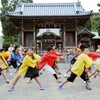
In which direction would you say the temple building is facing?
toward the camera

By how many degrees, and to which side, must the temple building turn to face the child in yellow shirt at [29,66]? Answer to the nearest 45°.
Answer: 0° — it already faces them
